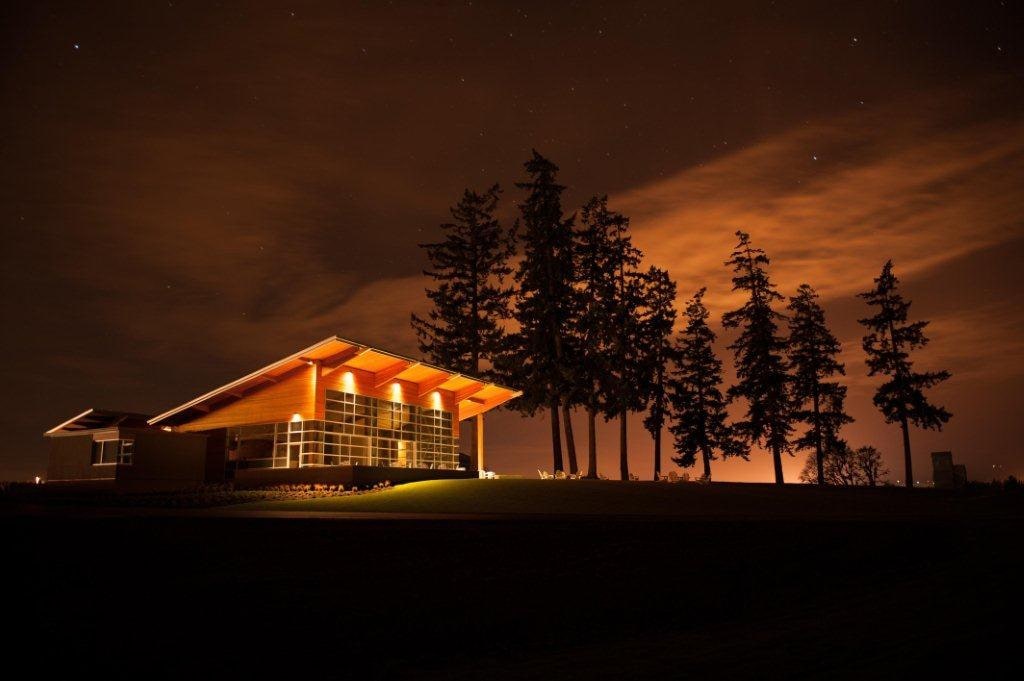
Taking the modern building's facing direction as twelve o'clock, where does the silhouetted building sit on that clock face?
The silhouetted building is roughly at 11 o'clock from the modern building.

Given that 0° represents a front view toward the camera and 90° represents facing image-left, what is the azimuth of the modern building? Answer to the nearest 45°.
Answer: approximately 315°

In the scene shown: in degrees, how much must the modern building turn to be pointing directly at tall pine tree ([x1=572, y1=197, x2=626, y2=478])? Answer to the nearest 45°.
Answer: approximately 45° to its left

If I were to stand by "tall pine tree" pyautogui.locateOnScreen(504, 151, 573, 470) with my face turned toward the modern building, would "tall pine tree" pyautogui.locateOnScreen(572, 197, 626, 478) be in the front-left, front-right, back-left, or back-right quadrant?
back-left

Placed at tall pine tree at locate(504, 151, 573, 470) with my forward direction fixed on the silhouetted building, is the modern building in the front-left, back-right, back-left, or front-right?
back-right

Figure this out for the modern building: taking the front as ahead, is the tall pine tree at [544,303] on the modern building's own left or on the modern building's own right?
on the modern building's own left
